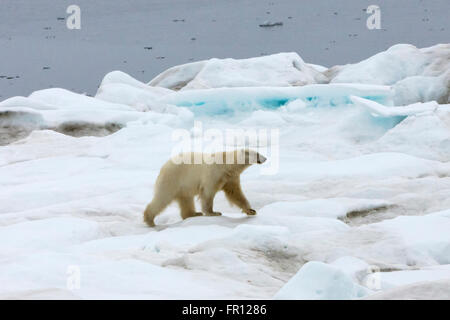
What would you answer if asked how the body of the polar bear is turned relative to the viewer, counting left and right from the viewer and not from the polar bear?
facing to the right of the viewer
